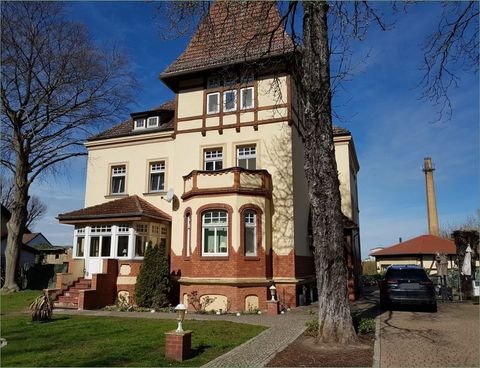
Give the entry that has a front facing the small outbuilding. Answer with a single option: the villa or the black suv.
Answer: the black suv

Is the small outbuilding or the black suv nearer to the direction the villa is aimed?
the black suv

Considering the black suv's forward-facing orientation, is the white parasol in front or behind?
in front

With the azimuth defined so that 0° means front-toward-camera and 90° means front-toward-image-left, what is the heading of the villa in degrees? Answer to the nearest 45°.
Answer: approximately 0°

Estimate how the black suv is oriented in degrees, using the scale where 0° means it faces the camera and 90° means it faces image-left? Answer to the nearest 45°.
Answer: approximately 180°

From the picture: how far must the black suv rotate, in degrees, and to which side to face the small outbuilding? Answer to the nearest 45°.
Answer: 0° — it already faces it

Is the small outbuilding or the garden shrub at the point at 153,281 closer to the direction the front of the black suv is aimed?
the small outbuilding

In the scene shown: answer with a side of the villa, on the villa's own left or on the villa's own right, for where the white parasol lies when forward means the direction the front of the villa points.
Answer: on the villa's own left

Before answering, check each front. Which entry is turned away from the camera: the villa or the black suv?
the black suv

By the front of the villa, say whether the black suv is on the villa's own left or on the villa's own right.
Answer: on the villa's own left

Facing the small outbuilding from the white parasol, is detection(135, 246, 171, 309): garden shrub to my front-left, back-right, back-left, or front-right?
back-left

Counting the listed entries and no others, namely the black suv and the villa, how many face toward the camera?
1

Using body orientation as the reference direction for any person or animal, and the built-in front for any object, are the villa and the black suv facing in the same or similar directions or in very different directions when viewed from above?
very different directions

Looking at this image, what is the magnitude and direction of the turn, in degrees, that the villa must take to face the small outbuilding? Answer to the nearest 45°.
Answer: approximately 135° to its left
